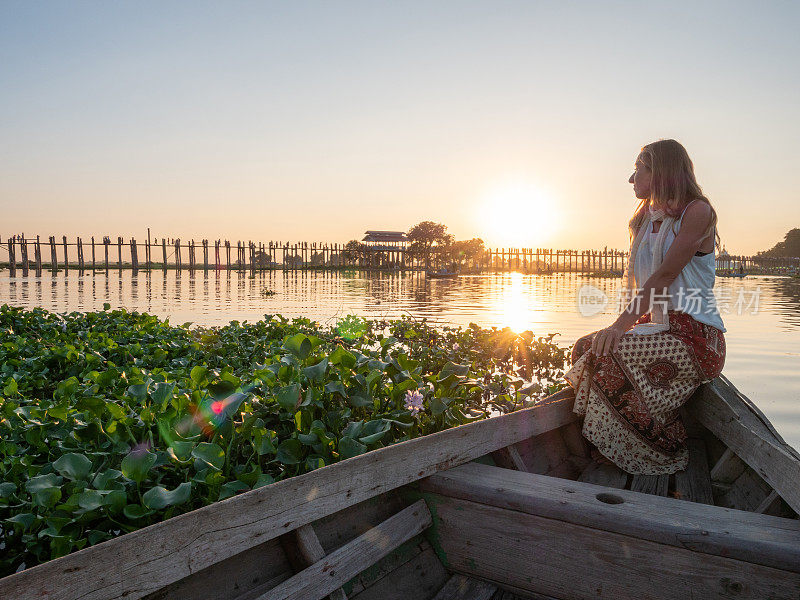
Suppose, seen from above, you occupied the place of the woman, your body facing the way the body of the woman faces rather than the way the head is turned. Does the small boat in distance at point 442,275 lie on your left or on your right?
on your right

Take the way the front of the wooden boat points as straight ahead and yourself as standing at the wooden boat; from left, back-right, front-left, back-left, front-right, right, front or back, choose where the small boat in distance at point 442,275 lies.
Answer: front-left

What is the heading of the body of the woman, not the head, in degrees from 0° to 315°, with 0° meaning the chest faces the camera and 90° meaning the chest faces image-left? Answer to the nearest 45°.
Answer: approximately 45°

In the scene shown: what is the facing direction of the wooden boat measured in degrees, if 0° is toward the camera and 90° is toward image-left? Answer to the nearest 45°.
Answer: approximately 225°
